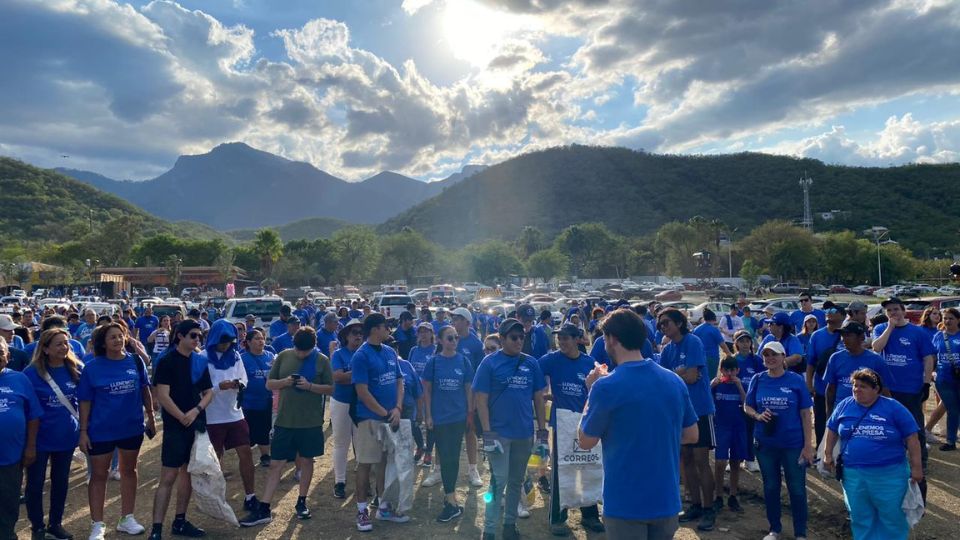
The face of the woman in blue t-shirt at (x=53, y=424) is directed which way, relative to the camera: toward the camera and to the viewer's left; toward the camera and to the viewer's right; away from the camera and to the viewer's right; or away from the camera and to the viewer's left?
toward the camera and to the viewer's right

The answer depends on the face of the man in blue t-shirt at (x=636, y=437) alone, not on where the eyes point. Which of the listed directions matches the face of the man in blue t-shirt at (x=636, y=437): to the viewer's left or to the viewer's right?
to the viewer's left

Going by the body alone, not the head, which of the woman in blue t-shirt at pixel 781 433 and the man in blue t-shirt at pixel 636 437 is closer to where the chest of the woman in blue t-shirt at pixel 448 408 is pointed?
the man in blue t-shirt

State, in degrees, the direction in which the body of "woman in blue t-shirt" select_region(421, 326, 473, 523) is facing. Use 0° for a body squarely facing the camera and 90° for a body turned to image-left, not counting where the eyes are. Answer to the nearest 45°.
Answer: approximately 0°
